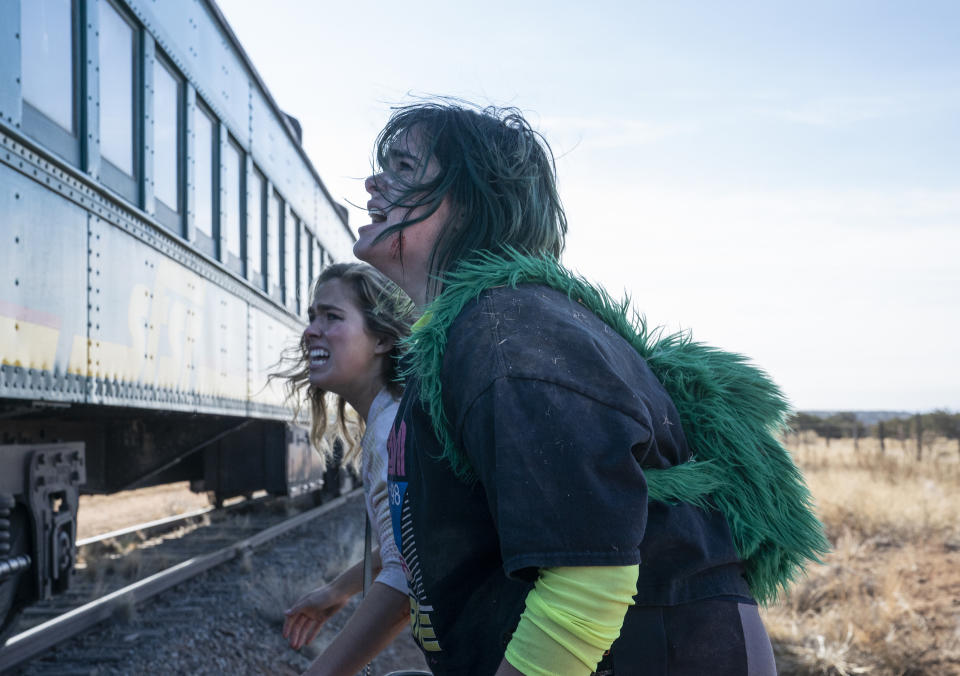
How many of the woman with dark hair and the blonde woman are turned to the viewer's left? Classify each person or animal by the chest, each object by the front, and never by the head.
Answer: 2

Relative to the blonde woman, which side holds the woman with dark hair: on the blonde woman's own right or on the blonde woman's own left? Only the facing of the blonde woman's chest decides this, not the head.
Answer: on the blonde woman's own left

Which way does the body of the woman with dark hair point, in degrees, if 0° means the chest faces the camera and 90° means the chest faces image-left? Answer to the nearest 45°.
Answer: approximately 90°

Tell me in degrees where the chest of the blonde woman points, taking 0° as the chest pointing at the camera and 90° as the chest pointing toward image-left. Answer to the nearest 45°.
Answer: approximately 90°

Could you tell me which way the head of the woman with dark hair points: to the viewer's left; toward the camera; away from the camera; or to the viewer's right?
to the viewer's left

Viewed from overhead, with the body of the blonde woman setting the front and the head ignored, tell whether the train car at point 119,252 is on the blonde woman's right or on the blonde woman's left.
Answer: on the blonde woman's right
